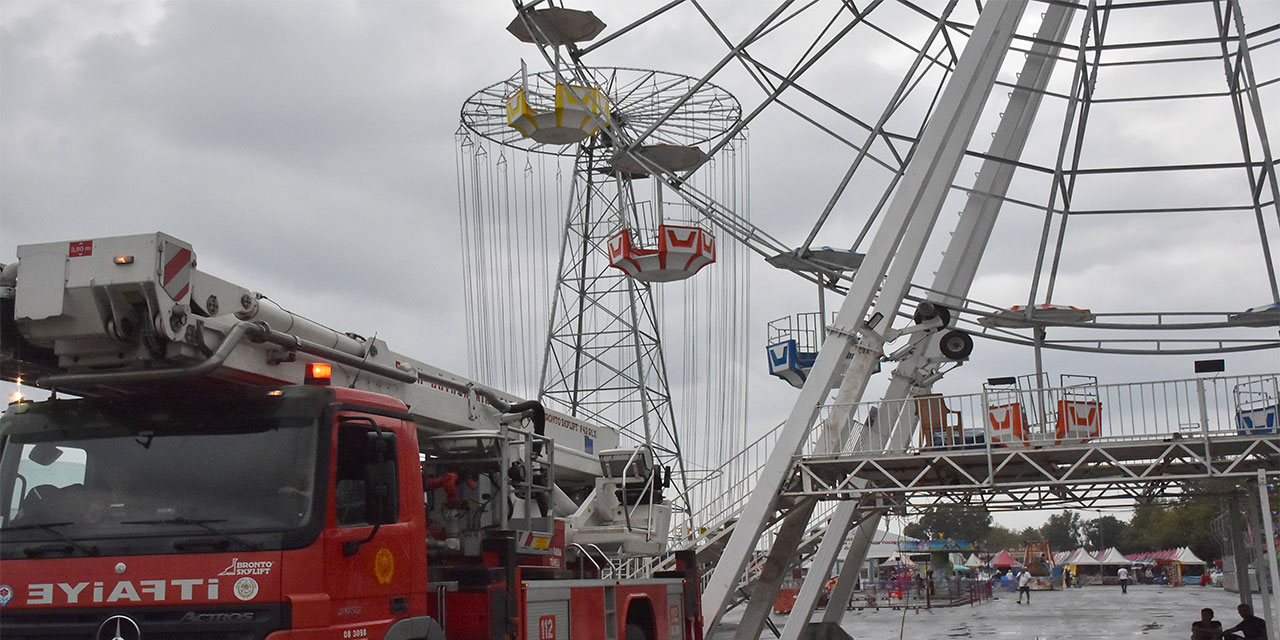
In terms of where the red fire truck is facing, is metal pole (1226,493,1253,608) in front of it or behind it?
behind

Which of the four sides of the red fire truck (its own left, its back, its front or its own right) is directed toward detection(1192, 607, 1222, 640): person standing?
back

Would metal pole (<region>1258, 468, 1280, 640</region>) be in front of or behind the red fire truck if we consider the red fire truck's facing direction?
behind

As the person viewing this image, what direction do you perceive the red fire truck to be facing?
facing the viewer and to the left of the viewer
